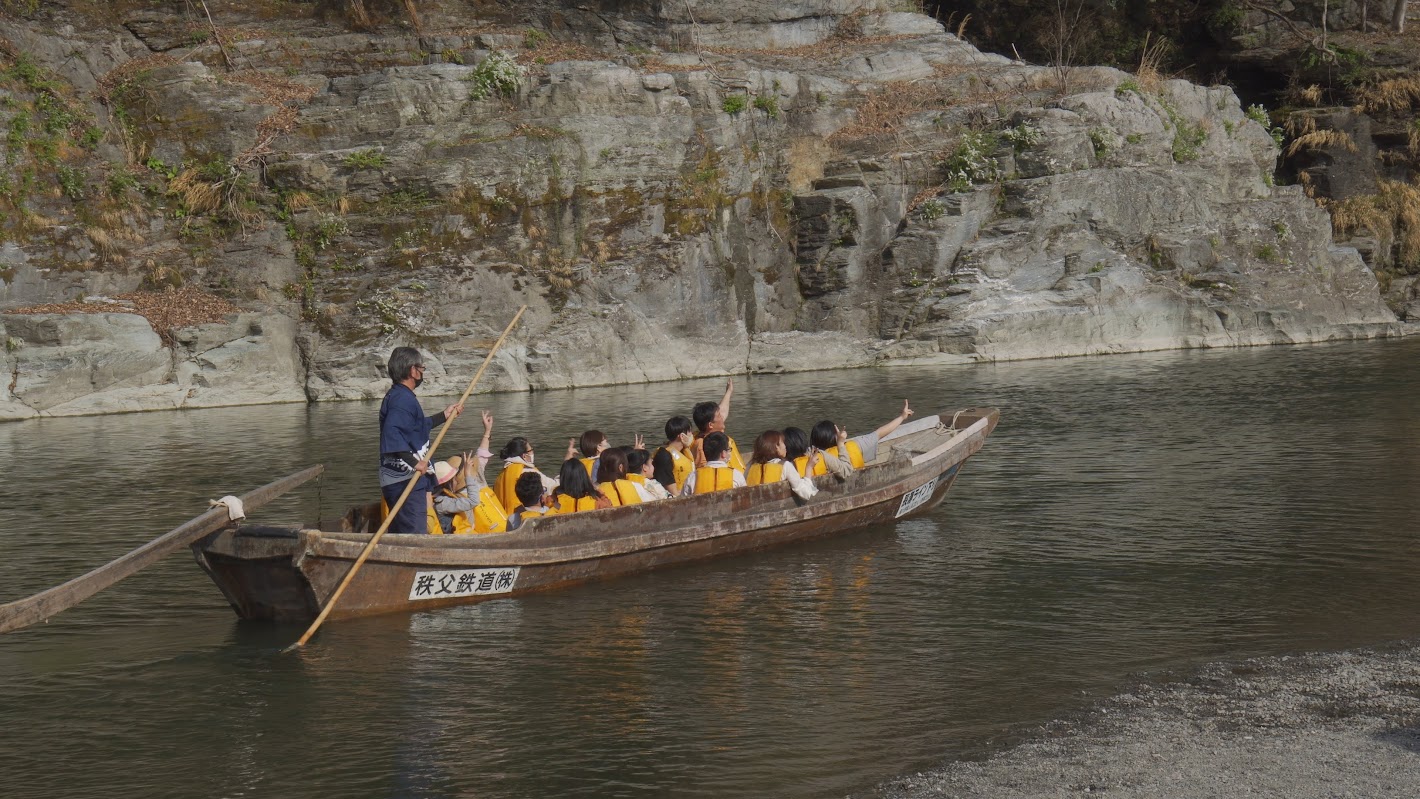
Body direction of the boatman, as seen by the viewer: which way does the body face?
to the viewer's right

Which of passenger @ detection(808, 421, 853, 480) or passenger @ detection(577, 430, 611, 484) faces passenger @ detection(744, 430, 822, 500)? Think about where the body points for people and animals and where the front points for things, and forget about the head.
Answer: passenger @ detection(577, 430, 611, 484)

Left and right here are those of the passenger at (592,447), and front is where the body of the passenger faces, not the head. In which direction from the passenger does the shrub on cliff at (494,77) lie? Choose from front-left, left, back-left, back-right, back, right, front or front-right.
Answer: left

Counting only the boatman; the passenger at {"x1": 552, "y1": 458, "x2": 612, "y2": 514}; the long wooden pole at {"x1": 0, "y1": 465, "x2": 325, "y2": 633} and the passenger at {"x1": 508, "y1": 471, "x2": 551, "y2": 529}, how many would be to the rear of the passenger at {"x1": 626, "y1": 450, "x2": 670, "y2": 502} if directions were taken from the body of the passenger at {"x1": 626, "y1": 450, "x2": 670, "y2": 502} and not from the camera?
4

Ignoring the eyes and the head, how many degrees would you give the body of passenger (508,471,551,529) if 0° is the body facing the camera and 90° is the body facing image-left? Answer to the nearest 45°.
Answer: approximately 225°

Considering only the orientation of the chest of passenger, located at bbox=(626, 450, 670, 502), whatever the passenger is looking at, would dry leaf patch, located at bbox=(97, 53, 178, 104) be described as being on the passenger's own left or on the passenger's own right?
on the passenger's own left

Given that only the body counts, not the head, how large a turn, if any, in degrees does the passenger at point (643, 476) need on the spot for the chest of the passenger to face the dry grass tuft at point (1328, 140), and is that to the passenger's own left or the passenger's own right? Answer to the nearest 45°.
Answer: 0° — they already face it

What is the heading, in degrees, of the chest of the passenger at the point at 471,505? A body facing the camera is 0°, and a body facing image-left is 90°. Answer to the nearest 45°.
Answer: approximately 270°

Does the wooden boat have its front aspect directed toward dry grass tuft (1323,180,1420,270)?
yes

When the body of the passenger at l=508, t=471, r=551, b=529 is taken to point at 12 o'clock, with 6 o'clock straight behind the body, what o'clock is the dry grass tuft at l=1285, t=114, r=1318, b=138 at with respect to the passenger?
The dry grass tuft is roughly at 12 o'clock from the passenger.

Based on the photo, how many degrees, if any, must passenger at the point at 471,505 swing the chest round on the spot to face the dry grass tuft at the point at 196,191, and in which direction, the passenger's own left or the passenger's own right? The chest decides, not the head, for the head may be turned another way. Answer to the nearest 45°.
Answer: approximately 90° to the passenger's own left

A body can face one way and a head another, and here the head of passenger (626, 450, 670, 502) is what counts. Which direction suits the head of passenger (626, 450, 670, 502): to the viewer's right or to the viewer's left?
to the viewer's right

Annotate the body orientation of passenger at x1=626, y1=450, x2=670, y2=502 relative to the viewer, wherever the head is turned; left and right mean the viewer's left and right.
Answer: facing away from the viewer and to the right of the viewer
